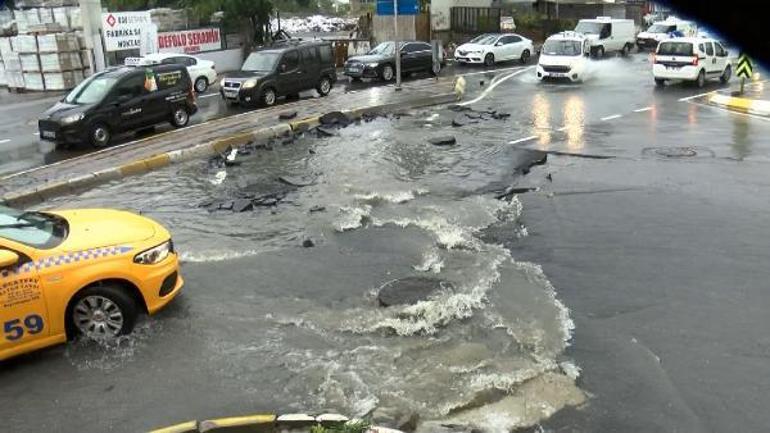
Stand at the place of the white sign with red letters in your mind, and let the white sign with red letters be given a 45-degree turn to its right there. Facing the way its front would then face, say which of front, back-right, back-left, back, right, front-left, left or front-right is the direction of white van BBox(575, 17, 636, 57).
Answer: back-left

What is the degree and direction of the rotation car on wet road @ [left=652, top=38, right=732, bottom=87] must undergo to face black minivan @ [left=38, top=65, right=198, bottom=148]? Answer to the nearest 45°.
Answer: approximately 180°

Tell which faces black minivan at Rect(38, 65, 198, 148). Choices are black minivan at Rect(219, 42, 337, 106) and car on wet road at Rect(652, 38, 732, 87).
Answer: black minivan at Rect(219, 42, 337, 106)

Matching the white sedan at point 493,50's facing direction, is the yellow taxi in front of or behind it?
in front

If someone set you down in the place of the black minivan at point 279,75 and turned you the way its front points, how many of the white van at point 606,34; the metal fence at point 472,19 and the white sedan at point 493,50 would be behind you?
3

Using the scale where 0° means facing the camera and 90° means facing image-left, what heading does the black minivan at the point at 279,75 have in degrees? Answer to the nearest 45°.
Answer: approximately 45°

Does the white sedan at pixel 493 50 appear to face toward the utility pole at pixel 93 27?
yes

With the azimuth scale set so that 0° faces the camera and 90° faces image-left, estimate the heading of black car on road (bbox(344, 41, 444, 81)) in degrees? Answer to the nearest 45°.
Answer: approximately 45°

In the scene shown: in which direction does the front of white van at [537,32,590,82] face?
toward the camera

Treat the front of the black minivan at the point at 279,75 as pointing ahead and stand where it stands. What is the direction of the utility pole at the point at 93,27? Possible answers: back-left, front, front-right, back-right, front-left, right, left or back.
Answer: right

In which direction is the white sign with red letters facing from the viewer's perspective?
toward the camera

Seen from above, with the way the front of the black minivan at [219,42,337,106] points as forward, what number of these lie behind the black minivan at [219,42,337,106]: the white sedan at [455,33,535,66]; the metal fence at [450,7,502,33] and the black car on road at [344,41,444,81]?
3

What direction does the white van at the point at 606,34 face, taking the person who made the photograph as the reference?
facing the viewer and to the left of the viewer

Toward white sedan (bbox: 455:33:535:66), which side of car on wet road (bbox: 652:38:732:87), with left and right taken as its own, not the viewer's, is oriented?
left

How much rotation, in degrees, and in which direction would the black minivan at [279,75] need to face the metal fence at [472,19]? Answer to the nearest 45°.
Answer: approximately 180°

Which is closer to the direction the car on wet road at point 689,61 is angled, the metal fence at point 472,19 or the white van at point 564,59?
the metal fence
